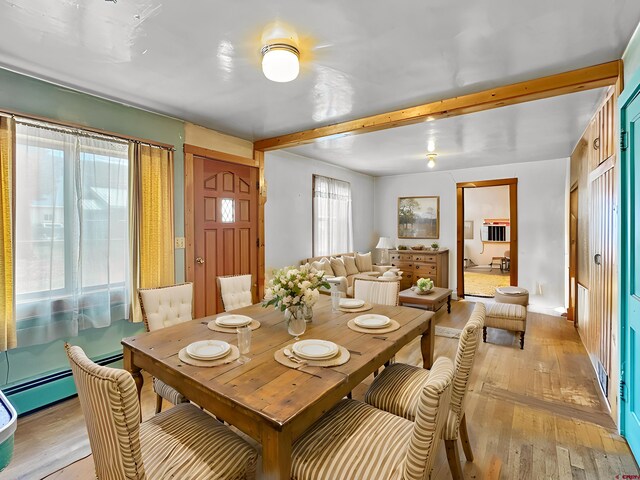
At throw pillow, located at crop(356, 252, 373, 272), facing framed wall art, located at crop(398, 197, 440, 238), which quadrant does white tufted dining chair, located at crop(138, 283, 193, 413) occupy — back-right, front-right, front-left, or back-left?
back-right

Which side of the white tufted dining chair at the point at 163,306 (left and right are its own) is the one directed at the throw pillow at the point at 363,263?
left

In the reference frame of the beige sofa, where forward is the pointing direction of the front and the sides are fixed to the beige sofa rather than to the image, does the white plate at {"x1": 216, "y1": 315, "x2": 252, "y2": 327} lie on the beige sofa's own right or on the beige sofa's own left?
on the beige sofa's own right

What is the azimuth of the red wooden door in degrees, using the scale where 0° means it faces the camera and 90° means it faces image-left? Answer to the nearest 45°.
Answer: approximately 315°

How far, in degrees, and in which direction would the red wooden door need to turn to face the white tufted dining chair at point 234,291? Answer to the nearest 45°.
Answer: approximately 45° to its right

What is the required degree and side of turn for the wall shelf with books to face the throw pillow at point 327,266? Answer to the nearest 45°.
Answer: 0° — it already faces it

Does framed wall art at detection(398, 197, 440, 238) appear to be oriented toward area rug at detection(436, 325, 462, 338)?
yes

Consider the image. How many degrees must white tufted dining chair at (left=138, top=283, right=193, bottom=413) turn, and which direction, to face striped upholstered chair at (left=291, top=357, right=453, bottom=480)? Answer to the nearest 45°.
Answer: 0° — it already faces it

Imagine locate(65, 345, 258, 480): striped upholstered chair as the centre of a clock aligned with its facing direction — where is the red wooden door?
The red wooden door is roughly at 11 o'clock from the striped upholstered chair.

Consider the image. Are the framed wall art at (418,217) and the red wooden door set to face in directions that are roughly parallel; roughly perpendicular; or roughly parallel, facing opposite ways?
roughly perpendicular

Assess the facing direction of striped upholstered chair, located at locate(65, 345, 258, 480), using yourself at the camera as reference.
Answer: facing away from the viewer and to the right of the viewer

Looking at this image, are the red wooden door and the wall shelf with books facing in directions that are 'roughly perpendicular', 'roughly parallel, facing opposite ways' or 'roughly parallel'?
roughly perpendicular

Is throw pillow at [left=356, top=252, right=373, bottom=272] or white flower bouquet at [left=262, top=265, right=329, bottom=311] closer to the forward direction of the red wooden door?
the white flower bouquet

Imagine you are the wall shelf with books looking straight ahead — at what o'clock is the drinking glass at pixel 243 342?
The drinking glass is roughly at 12 o'clock from the wall shelf with books.
